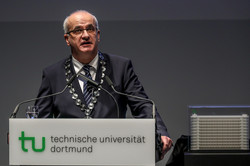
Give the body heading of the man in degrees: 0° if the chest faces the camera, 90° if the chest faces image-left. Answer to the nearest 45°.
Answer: approximately 0°
